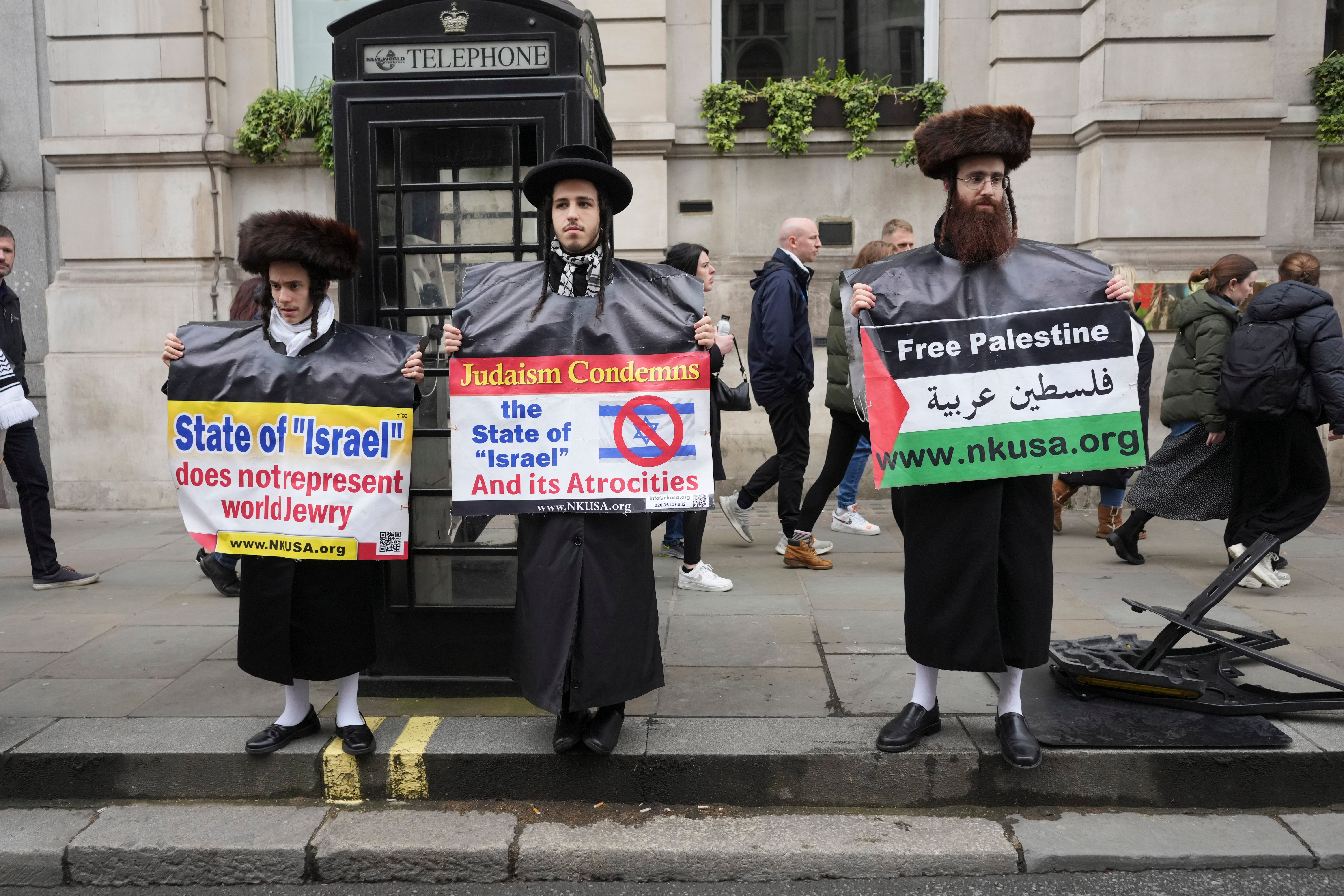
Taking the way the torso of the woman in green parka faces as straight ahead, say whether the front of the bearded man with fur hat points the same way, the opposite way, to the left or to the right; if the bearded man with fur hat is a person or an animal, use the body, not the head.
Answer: to the right

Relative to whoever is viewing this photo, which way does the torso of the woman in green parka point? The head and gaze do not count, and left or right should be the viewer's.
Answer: facing to the right of the viewer

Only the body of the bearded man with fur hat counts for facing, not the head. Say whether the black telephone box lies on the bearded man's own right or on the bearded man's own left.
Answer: on the bearded man's own right

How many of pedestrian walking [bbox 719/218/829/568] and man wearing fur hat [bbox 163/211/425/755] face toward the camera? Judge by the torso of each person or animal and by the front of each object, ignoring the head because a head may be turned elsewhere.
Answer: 1

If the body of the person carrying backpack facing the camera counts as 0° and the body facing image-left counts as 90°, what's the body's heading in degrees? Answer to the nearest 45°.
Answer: approximately 225°

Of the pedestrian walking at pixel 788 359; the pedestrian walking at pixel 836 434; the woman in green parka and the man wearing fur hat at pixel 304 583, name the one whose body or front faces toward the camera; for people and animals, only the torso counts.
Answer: the man wearing fur hat

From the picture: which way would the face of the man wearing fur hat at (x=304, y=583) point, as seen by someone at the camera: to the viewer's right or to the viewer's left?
to the viewer's left
